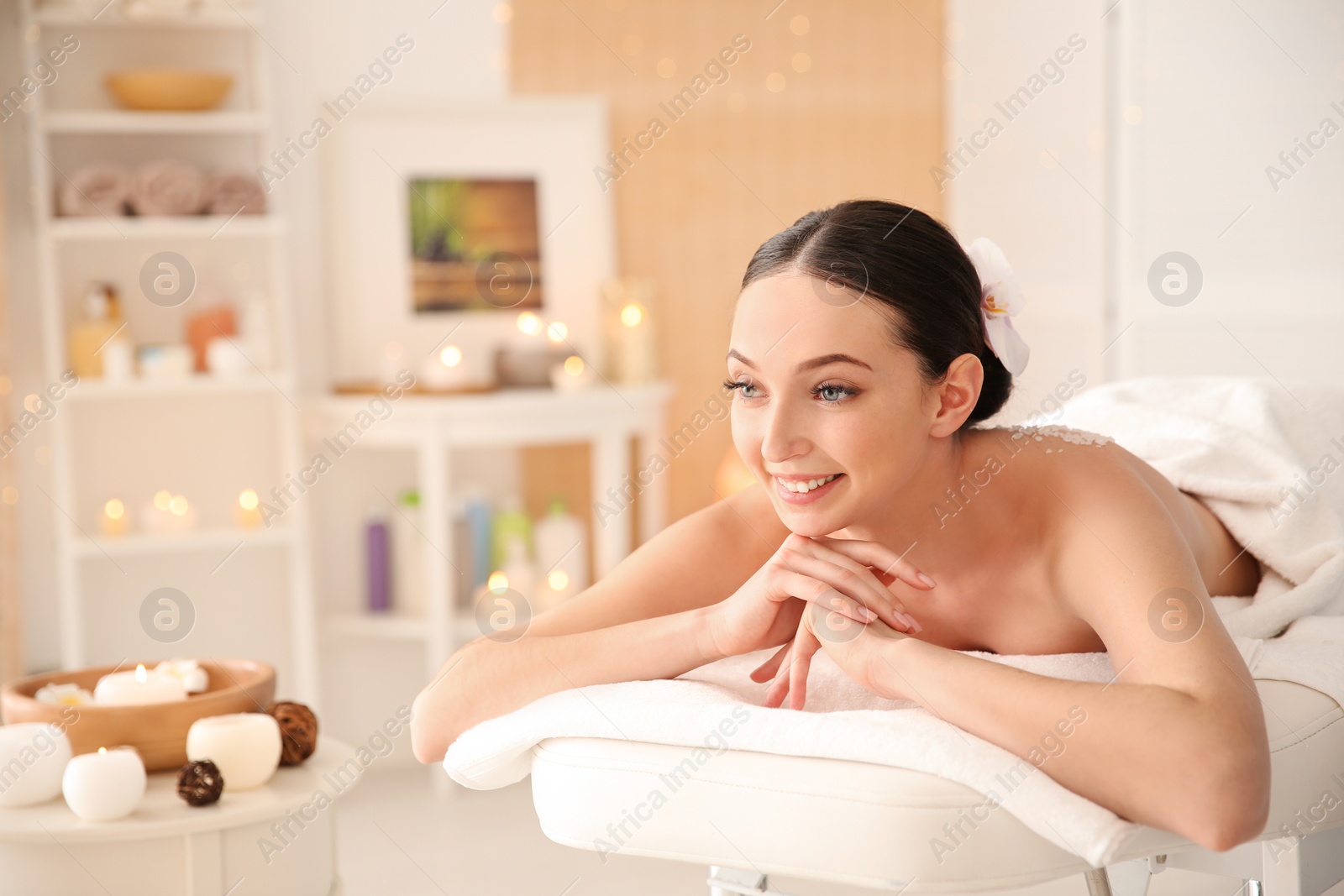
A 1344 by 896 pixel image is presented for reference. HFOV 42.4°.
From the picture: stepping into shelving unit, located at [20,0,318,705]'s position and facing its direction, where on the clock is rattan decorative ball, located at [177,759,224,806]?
The rattan decorative ball is roughly at 12 o'clock from the shelving unit.

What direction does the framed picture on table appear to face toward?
toward the camera

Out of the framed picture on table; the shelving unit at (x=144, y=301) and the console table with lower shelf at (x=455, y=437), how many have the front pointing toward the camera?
3

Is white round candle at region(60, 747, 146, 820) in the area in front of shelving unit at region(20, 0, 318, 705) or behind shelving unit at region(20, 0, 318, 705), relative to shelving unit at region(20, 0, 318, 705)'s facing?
in front

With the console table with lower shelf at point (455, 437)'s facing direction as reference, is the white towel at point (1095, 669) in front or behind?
in front

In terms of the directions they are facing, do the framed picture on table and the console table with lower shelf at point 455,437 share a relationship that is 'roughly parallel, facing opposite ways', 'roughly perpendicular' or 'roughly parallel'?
roughly parallel

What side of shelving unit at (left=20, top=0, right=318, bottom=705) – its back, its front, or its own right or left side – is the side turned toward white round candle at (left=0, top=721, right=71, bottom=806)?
front

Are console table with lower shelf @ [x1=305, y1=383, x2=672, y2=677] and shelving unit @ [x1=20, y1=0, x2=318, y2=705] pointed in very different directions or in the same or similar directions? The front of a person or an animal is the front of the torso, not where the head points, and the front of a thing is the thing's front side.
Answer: same or similar directions

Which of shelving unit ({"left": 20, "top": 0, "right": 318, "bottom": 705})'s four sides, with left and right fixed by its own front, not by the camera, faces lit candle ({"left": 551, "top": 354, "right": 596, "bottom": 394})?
left

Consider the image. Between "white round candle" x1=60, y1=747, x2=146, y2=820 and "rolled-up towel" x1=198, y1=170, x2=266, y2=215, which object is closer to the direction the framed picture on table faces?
the white round candle

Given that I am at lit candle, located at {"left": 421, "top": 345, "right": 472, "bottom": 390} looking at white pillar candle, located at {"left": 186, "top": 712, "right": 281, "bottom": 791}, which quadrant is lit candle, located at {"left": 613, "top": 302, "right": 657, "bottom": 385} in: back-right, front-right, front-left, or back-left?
back-left

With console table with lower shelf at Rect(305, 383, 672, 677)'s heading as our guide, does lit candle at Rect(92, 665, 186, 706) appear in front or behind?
in front

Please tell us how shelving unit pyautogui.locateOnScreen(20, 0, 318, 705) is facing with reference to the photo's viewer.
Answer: facing the viewer

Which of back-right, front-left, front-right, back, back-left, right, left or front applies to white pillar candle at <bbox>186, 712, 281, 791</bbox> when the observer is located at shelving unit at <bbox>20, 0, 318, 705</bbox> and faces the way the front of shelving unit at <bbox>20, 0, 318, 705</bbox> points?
front

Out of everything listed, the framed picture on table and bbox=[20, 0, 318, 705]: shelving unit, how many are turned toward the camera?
2
